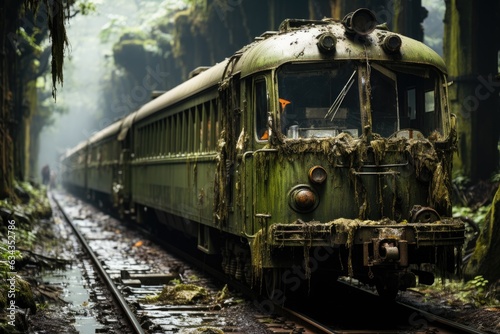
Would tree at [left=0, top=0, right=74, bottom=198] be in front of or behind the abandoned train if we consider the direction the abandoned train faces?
behind

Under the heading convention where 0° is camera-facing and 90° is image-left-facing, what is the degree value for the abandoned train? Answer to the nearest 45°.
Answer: approximately 315°
